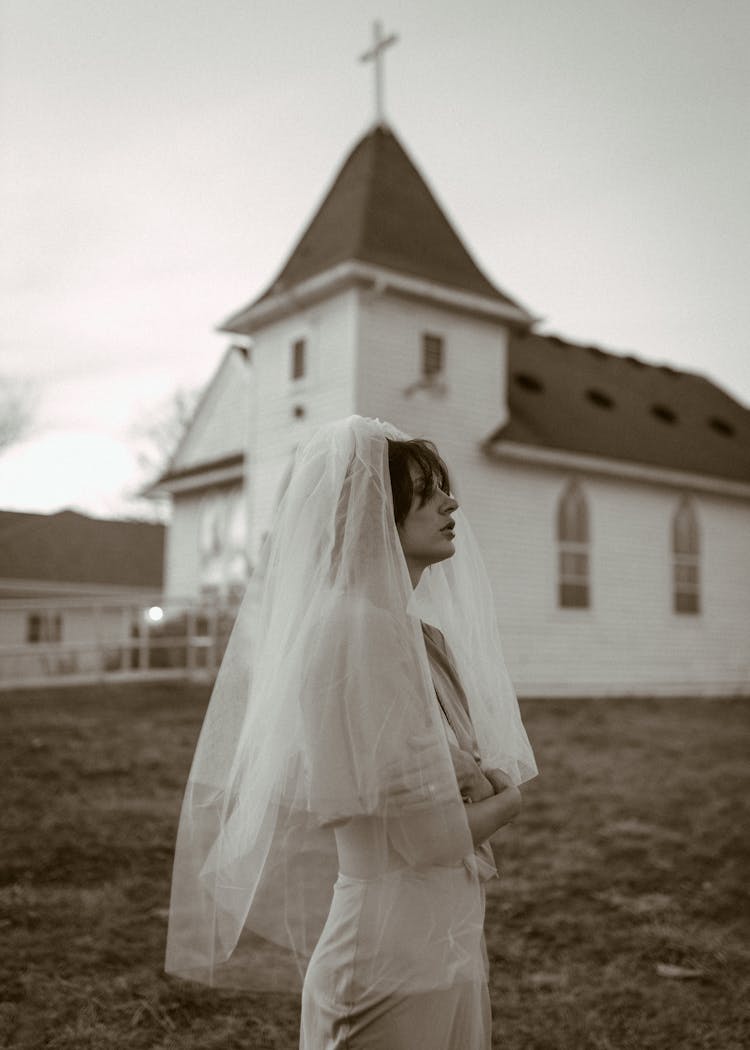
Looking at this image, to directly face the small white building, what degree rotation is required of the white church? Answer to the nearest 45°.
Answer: approximately 45° to its right

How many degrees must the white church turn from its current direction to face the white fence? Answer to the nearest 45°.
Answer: approximately 45° to its right

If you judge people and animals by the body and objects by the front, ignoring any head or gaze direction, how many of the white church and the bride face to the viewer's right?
1

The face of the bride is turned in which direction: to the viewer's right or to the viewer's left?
to the viewer's right

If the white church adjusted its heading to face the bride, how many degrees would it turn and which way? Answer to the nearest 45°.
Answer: approximately 45° to its left

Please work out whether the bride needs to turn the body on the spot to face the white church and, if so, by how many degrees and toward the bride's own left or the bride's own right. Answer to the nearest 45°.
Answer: approximately 90° to the bride's own left

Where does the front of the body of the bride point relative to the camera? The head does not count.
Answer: to the viewer's right

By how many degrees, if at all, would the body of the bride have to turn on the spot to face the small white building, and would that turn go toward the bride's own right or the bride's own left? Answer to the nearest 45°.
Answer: approximately 90° to the bride's own left

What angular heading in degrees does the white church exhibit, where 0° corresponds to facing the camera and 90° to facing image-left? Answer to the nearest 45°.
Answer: approximately 45°
